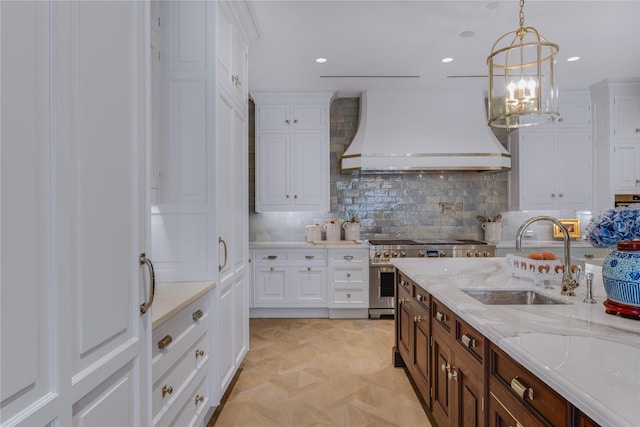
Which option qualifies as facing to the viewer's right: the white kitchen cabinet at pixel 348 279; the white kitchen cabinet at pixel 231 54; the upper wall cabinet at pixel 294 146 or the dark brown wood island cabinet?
the white kitchen cabinet at pixel 231 54

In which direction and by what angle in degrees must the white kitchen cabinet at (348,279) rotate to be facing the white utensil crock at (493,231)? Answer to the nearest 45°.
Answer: approximately 90° to its left

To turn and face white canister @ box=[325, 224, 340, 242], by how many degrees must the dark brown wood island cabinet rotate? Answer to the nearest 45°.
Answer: approximately 90° to its right

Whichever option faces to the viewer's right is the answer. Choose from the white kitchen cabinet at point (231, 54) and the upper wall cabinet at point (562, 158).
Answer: the white kitchen cabinet

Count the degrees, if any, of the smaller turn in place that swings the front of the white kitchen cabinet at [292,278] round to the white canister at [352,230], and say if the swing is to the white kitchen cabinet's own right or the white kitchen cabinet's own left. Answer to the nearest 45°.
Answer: approximately 135° to the white kitchen cabinet's own left

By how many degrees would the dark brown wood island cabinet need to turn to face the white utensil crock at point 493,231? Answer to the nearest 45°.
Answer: approximately 135° to its right

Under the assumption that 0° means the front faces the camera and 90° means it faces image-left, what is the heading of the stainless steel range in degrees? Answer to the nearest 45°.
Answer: approximately 0°

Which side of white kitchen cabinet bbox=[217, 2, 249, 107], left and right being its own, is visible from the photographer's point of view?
right

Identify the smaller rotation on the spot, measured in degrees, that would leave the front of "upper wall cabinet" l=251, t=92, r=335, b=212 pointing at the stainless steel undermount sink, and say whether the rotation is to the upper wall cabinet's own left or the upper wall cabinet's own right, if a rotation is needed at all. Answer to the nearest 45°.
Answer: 0° — it already faces it

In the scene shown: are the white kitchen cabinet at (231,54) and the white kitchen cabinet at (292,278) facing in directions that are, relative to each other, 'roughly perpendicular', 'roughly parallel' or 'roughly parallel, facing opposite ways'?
roughly perpendicular

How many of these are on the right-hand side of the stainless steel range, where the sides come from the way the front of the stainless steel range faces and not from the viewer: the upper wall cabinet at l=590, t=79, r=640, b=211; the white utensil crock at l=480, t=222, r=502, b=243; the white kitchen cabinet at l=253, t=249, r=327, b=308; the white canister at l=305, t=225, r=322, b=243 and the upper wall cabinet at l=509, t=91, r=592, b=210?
2

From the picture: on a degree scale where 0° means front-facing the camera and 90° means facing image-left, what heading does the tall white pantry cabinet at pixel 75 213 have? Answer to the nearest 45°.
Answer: approximately 315°
